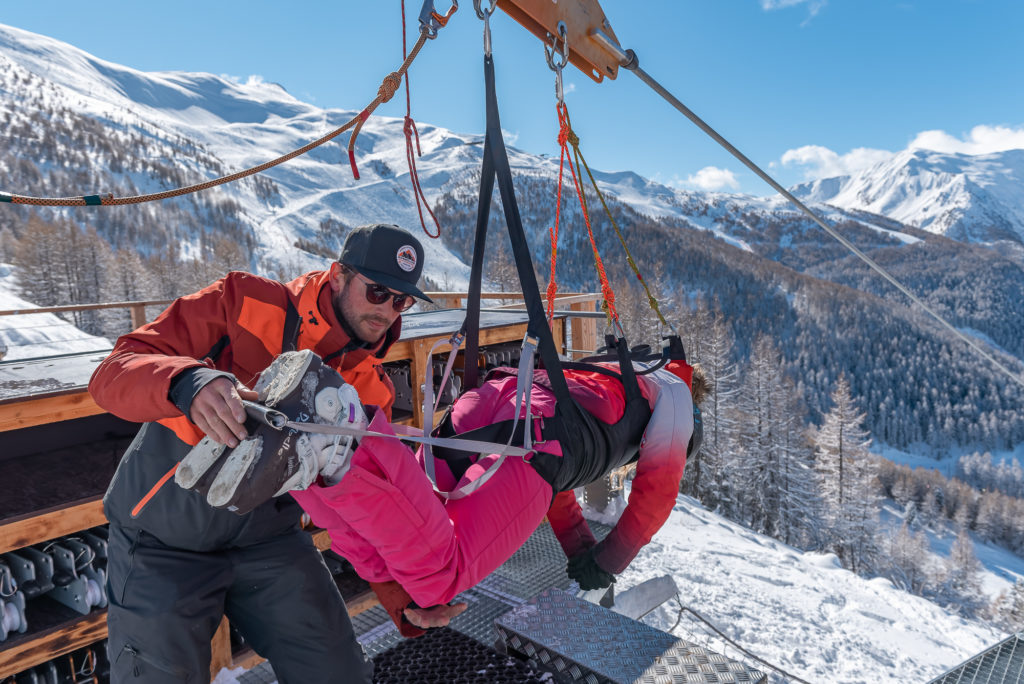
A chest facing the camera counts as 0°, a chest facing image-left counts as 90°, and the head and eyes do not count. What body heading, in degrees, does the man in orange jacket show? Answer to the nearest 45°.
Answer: approximately 315°

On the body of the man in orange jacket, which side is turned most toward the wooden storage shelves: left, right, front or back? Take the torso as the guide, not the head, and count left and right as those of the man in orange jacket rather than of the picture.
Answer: back
